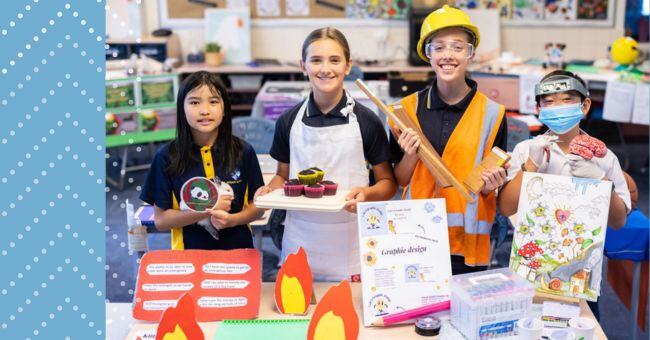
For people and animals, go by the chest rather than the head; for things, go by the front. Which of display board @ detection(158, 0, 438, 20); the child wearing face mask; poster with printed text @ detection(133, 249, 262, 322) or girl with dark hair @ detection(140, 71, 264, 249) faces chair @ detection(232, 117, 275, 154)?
the display board

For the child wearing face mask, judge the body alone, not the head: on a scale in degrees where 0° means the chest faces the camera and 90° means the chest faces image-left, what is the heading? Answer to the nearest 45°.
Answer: approximately 0°
